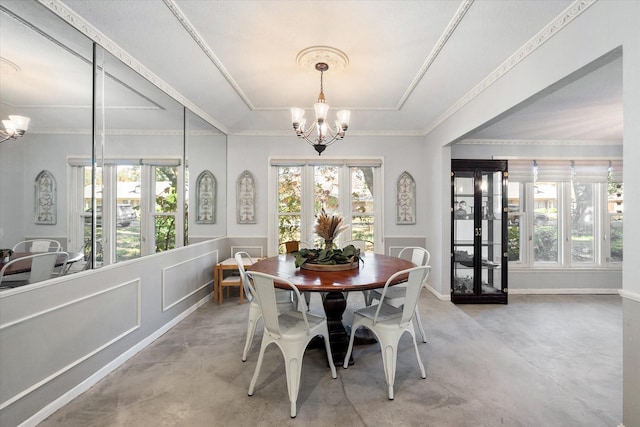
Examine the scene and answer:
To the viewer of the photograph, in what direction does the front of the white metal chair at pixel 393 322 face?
facing away from the viewer and to the left of the viewer

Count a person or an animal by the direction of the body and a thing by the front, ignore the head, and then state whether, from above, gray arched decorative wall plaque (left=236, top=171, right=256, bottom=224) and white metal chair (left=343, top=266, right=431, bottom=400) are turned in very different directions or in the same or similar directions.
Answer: very different directions

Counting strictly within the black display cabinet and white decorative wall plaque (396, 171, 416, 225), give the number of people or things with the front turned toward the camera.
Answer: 2

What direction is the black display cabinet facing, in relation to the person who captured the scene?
facing the viewer

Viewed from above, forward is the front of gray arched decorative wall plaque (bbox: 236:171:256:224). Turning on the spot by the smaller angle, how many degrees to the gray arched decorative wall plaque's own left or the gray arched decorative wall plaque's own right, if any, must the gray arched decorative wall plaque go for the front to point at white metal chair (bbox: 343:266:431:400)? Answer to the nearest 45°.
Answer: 0° — it already faces it

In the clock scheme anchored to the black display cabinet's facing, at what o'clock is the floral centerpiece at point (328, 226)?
The floral centerpiece is roughly at 1 o'clock from the black display cabinet.

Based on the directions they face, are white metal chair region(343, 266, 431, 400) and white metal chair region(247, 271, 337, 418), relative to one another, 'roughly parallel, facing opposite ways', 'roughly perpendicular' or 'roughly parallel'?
roughly perpendicular

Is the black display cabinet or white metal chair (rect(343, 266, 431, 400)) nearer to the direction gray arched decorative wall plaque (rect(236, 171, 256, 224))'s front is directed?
the white metal chair

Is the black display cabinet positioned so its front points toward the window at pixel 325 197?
no

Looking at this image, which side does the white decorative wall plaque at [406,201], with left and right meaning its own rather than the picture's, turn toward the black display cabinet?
left

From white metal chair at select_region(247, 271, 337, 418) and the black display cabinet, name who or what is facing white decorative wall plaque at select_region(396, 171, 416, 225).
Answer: the white metal chair

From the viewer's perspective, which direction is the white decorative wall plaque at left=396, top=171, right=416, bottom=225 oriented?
toward the camera

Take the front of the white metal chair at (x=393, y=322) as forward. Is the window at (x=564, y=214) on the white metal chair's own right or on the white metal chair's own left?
on the white metal chair's own right

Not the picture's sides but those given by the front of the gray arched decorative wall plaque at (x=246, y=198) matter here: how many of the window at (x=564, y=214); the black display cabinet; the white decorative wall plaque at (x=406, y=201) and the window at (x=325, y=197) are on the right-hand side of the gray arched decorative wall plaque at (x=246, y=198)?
0

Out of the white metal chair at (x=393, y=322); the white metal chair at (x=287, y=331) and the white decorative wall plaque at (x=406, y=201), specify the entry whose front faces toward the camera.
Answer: the white decorative wall plaque

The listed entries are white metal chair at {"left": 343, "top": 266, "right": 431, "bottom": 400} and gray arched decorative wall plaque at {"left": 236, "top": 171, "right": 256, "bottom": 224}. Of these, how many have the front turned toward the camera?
1

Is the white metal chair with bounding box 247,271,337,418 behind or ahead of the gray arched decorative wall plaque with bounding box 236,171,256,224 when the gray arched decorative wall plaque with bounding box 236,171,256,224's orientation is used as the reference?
ahead

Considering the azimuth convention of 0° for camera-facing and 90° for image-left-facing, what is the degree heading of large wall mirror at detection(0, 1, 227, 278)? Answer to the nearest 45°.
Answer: approximately 315°
